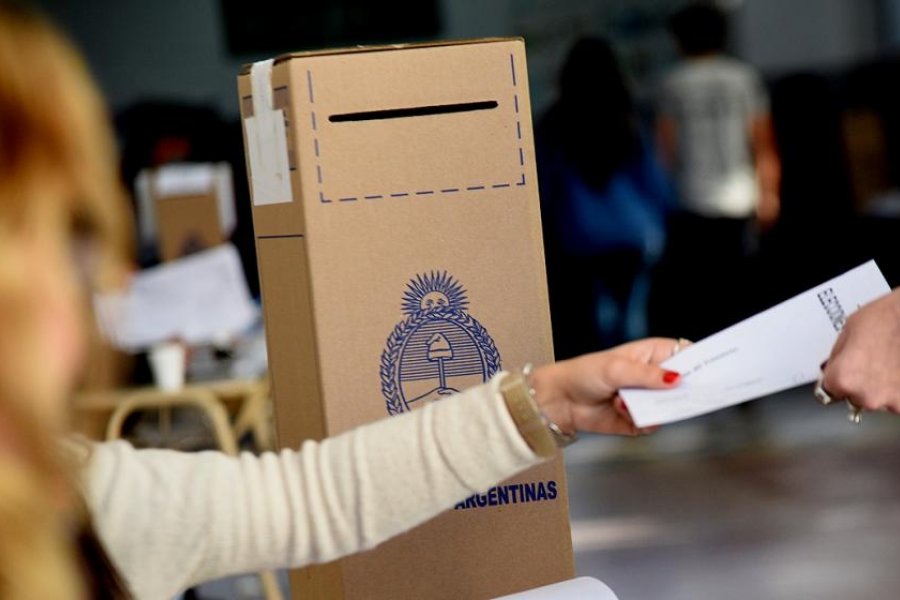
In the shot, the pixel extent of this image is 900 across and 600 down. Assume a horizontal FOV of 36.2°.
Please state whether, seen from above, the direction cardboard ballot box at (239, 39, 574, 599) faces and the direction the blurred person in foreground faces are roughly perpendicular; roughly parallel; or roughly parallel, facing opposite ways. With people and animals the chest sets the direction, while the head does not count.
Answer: roughly perpendicular

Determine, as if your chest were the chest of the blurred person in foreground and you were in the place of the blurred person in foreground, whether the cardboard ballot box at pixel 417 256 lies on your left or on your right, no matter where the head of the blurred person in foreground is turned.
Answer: on your left

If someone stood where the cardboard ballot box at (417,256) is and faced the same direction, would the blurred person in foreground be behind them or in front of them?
in front

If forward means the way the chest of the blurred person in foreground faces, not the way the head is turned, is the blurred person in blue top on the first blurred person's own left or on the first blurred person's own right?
on the first blurred person's own left

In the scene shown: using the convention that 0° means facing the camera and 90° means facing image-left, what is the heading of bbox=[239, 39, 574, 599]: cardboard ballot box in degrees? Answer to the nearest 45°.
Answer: approximately 0°

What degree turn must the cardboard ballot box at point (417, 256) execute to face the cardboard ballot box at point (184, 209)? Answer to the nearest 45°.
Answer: approximately 180°

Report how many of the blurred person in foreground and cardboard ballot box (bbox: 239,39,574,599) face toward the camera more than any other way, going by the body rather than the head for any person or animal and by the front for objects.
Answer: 1

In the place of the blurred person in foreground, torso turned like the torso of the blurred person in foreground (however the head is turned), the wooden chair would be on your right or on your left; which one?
on your left

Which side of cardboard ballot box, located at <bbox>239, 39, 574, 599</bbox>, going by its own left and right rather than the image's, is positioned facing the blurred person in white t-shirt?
back

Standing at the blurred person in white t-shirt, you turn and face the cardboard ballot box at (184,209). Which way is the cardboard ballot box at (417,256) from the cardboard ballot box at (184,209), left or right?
left

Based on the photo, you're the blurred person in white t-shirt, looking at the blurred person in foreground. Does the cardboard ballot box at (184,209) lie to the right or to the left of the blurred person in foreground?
right

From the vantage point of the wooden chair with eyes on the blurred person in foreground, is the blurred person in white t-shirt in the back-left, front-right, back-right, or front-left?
back-left

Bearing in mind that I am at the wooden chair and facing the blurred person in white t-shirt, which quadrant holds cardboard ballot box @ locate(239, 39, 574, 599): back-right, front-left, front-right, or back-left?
back-right

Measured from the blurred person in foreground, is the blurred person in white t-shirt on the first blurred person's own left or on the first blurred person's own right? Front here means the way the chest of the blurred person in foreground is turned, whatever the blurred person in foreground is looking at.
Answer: on the first blurred person's own left

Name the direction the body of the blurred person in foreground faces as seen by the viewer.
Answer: to the viewer's right

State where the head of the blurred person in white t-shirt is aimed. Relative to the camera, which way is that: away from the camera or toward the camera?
away from the camera
